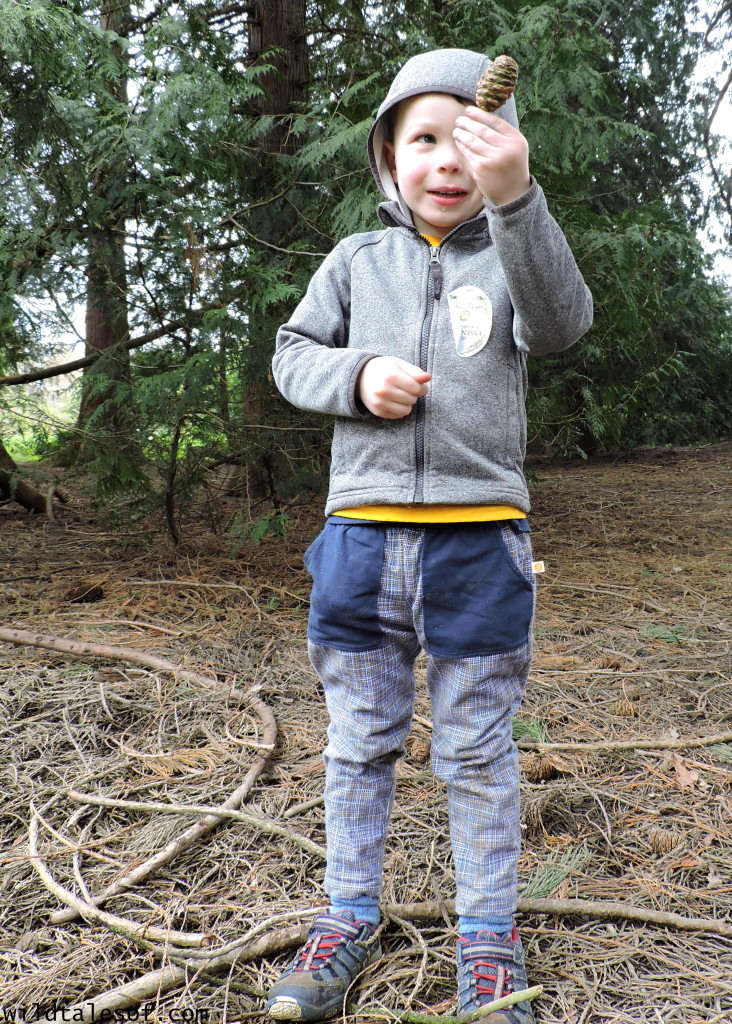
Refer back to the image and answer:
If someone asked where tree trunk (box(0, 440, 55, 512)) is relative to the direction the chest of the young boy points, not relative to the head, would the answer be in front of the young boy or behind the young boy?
behind

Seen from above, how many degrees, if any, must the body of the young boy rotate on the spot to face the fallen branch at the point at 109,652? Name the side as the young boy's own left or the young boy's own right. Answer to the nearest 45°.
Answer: approximately 135° to the young boy's own right

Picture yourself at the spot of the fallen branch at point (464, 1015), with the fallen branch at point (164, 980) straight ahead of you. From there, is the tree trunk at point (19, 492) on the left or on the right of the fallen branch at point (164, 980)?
right

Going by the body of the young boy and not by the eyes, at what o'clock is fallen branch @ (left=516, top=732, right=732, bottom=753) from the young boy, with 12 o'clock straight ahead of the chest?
The fallen branch is roughly at 7 o'clock from the young boy.

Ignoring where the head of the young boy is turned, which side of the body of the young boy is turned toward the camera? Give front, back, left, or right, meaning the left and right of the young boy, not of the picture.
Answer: front

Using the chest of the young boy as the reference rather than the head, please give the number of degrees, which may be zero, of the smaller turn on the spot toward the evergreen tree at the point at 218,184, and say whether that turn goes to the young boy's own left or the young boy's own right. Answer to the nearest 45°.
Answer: approximately 135° to the young boy's own right

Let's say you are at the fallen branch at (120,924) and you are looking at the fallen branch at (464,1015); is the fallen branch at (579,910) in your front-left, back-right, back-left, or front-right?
front-left
